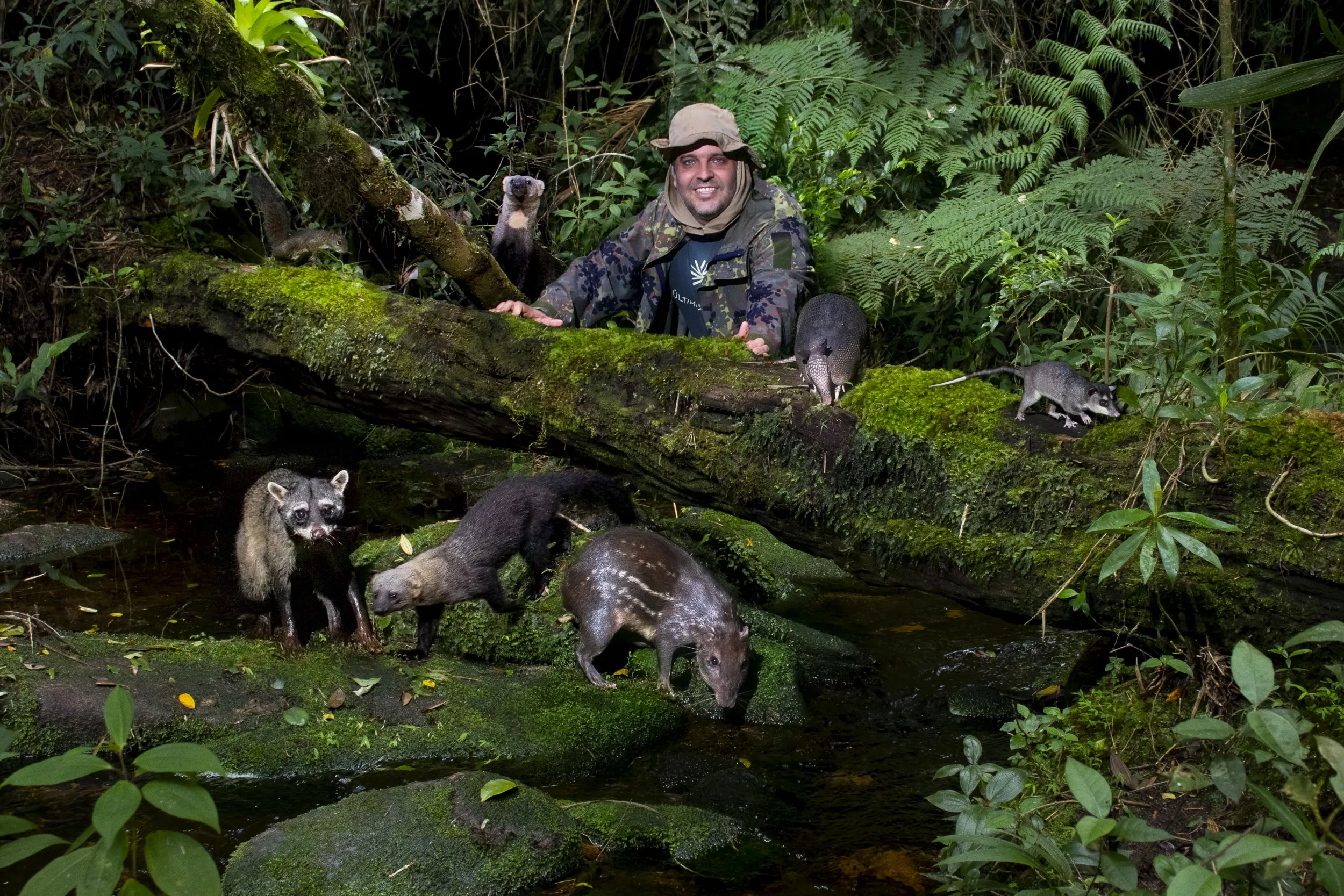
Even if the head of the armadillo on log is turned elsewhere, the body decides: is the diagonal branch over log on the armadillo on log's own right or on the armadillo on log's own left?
on the armadillo on log's own right

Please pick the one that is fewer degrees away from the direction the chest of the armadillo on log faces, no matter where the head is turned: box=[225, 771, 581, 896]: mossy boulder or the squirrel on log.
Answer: the mossy boulder

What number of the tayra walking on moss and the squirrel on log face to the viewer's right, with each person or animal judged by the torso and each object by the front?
1

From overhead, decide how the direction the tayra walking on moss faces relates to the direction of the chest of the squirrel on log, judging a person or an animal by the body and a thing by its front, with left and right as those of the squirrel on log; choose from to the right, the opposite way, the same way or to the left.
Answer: the opposite way

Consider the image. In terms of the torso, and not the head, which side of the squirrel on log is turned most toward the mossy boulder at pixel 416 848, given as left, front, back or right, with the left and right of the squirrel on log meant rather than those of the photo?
right

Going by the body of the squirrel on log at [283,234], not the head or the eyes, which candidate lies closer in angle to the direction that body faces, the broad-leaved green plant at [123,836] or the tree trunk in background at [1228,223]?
the tree trunk in background

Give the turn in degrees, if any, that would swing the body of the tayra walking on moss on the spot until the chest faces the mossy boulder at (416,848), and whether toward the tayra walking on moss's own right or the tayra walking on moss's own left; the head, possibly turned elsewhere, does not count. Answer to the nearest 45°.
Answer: approximately 90° to the tayra walking on moss's own left

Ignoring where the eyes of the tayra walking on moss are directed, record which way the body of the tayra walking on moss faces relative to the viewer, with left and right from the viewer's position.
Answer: facing to the left of the viewer

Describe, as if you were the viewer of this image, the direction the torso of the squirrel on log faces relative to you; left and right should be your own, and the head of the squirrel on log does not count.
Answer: facing to the right of the viewer

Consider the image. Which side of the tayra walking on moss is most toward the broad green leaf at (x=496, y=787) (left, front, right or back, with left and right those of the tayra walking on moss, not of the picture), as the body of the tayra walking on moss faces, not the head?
left

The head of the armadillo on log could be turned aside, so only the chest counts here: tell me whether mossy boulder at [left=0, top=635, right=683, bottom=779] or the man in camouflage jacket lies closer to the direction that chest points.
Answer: the mossy boulder
